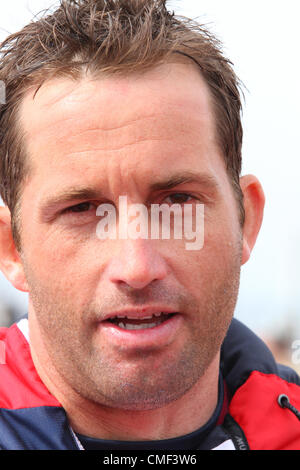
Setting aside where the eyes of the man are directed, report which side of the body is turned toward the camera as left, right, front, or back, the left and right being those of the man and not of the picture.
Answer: front

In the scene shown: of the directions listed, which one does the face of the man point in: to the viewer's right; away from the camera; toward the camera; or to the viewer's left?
toward the camera
